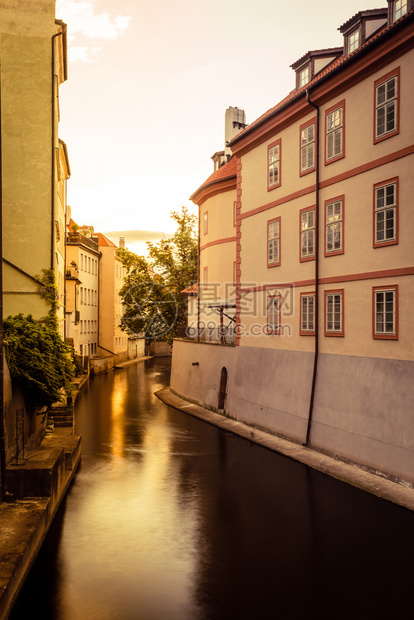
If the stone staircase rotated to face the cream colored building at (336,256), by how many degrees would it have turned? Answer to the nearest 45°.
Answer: approximately 45° to its left
